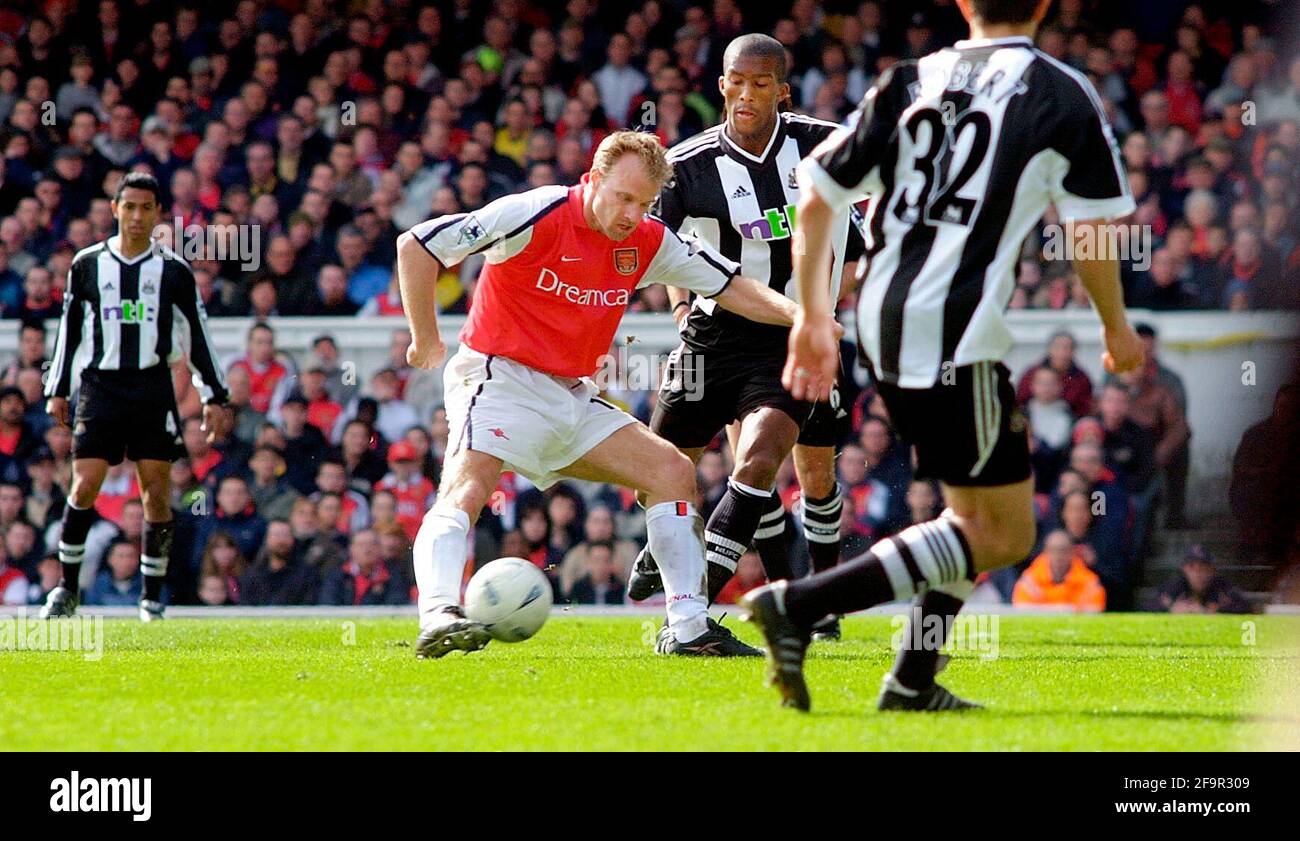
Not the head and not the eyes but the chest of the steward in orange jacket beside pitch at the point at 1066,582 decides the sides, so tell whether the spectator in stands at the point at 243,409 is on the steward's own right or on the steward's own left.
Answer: on the steward's own right

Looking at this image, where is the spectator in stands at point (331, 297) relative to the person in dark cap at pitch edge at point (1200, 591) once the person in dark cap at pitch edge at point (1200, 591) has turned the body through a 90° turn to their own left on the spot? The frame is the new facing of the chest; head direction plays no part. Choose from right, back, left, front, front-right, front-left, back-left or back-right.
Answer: back

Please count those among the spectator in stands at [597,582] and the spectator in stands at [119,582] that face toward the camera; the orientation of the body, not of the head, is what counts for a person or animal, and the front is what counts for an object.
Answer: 2

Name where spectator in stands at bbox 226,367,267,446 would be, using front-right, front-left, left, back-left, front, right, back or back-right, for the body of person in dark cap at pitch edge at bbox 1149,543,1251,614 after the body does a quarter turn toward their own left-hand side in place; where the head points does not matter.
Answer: back

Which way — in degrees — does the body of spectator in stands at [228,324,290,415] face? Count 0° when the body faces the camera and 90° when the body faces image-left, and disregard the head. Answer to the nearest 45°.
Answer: approximately 0°

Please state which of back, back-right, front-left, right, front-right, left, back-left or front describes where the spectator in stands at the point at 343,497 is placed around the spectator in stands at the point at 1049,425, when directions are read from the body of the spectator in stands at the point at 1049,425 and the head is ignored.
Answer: right

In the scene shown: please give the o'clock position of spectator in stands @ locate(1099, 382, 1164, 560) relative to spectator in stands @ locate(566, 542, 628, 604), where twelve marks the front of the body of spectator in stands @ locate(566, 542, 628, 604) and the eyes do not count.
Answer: spectator in stands @ locate(1099, 382, 1164, 560) is roughly at 9 o'clock from spectator in stands @ locate(566, 542, 628, 604).

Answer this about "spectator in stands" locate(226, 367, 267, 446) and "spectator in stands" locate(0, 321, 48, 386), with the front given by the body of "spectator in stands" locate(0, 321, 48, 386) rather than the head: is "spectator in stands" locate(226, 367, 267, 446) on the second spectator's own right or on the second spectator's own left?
on the second spectator's own left
